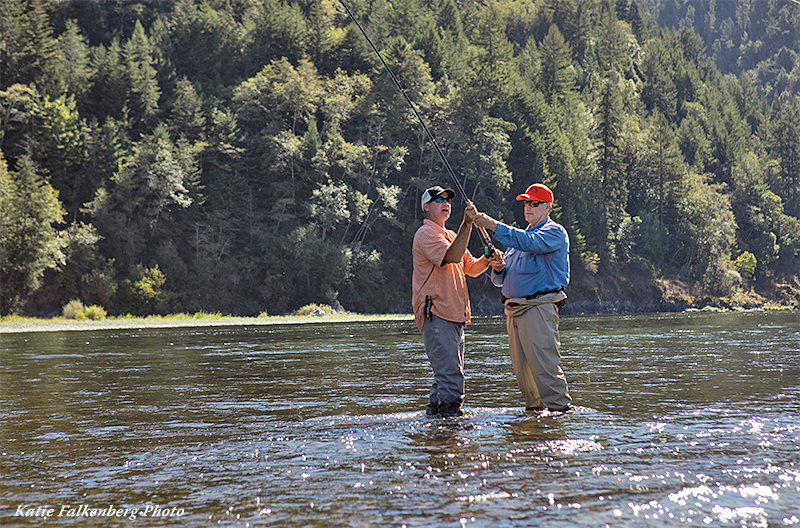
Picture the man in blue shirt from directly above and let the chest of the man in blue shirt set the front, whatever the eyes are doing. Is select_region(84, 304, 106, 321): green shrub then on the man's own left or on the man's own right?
on the man's own right

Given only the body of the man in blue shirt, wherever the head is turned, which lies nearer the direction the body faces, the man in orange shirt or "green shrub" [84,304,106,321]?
the man in orange shirt

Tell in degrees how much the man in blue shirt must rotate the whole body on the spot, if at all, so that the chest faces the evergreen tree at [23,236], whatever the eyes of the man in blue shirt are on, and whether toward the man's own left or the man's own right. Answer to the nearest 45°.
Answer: approximately 90° to the man's own right

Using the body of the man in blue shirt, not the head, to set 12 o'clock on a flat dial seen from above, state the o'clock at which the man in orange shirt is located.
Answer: The man in orange shirt is roughly at 1 o'clock from the man in blue shirt.

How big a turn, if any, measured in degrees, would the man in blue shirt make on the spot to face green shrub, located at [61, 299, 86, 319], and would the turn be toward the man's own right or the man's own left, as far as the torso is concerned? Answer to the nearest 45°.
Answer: approximately 90° to the man's own right

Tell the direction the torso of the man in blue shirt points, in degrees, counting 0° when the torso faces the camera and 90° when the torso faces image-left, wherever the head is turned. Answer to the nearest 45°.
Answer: approximately 45°
